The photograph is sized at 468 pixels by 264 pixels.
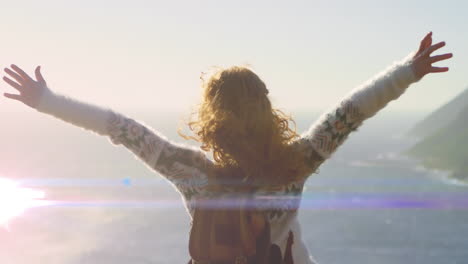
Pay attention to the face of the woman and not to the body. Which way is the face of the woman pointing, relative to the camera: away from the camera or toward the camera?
away from the camera

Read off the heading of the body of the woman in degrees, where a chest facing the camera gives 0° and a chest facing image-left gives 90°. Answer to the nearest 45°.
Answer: approximately 180°
